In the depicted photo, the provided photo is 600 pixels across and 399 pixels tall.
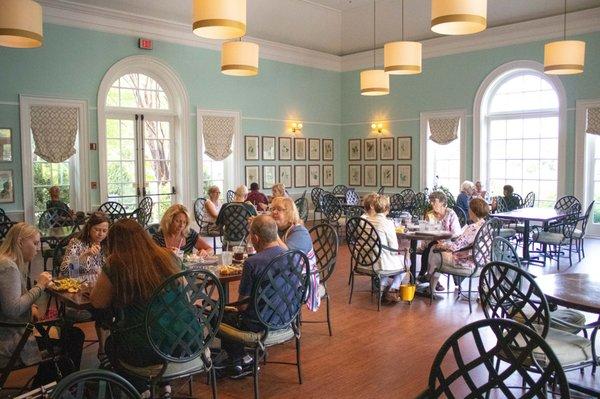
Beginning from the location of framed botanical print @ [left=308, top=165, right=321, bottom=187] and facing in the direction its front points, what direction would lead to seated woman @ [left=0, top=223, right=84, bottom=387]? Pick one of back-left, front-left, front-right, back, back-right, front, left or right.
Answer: front-right

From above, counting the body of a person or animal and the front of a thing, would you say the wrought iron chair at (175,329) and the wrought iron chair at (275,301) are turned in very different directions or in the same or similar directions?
same or similar directions

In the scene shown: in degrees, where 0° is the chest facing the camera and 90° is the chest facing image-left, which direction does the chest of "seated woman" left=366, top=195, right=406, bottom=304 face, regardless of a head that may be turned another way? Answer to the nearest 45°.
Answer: approximately 225°

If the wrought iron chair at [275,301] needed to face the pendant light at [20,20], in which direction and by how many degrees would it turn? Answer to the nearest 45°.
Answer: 0° — it already faces it

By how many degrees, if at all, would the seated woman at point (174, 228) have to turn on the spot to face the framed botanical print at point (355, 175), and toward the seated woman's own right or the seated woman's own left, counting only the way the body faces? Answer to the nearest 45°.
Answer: approximately 90° to the seated woman's own left

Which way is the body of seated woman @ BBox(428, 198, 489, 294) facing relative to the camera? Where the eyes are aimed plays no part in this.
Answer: to the viewer's left

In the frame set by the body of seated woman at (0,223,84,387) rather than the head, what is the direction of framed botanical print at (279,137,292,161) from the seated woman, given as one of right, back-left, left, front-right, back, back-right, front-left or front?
front-left

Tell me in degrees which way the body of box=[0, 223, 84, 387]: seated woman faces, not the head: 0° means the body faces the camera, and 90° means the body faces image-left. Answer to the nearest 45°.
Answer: approximately 270°

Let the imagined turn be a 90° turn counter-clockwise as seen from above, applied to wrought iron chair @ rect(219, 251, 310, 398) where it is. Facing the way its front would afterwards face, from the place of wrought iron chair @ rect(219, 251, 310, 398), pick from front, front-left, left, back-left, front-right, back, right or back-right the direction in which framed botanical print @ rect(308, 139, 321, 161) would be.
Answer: back-right

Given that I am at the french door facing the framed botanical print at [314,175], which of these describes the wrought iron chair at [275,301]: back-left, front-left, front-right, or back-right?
back-right

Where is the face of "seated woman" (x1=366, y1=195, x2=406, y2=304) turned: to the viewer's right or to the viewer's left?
to the viewer's right

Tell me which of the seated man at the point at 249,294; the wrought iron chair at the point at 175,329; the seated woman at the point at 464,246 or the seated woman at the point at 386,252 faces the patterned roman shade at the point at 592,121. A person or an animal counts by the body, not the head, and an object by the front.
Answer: the seated woman at the point at 386,252

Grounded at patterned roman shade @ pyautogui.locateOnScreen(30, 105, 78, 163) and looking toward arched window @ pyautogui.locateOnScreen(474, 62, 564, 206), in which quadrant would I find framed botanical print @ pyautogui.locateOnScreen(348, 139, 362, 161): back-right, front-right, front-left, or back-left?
front-left
